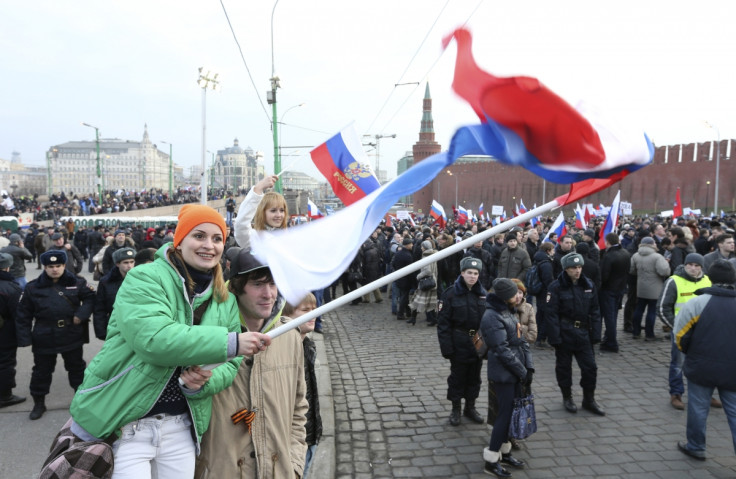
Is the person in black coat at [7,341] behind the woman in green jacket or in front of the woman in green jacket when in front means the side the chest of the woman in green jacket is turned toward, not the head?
behind

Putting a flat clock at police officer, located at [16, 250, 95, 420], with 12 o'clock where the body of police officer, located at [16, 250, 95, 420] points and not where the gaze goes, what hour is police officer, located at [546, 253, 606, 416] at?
police officer, located at [546, 253, 606, 416] is roughly at 10 o'clock from police officer, located at [16, 250, 95, 420].

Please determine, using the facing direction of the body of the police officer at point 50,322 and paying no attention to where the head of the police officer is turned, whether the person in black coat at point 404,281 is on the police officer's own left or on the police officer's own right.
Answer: on the police officer's own left

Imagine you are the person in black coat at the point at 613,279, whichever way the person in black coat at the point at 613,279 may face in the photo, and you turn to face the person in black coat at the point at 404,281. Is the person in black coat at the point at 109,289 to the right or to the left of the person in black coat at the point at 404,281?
left

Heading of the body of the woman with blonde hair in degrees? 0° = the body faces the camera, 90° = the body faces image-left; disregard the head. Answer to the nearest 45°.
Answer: approximately 315°
